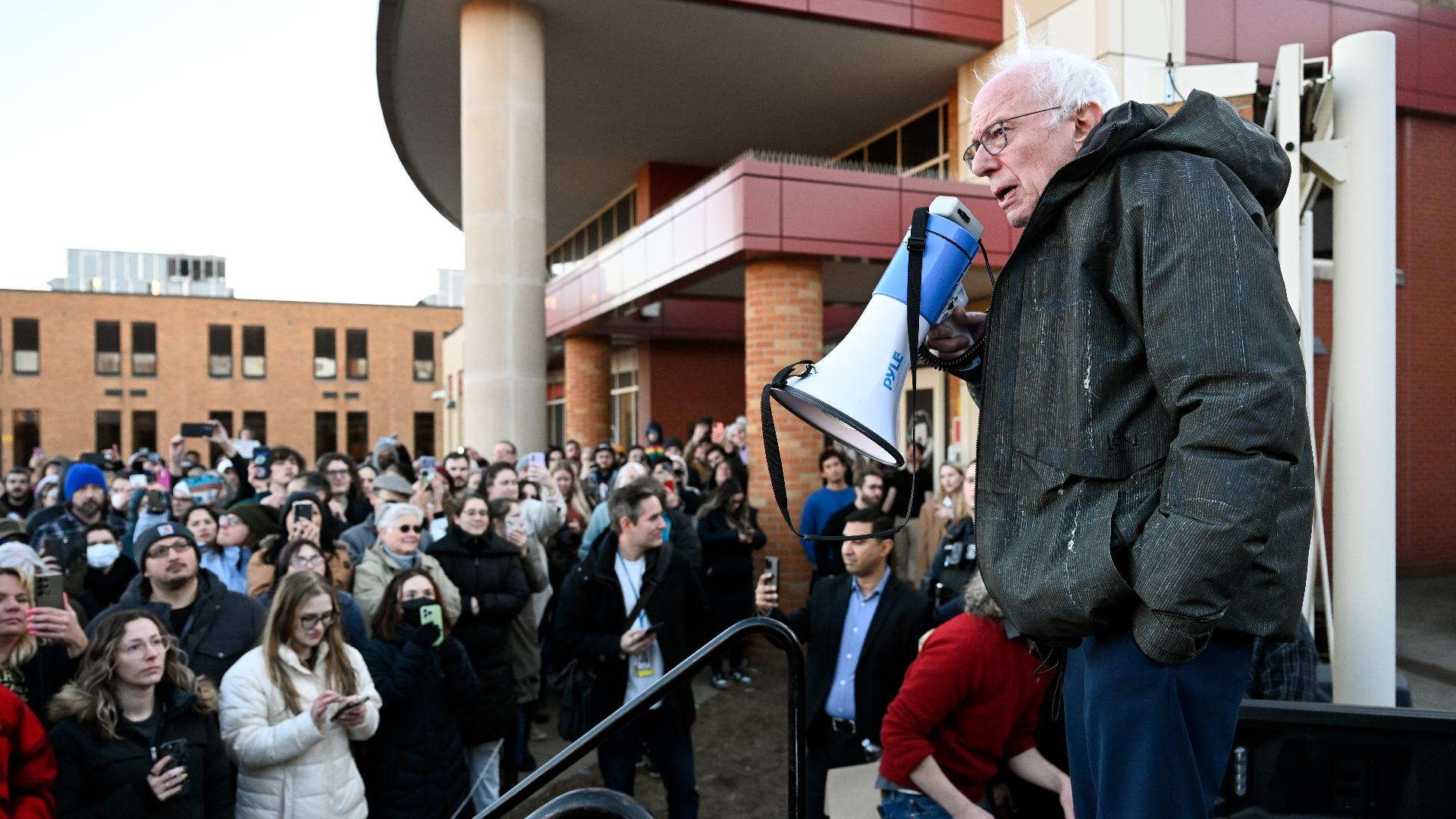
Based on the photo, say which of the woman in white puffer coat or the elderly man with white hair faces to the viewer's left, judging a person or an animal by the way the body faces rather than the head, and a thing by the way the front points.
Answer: the elderly man with white hair

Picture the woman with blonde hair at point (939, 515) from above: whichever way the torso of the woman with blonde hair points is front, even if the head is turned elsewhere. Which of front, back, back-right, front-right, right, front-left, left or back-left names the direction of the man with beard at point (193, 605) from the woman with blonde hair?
front-right

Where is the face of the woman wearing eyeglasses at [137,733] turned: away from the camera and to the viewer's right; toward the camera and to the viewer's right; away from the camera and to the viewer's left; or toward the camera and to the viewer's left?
toward the camera and to the viewer's right

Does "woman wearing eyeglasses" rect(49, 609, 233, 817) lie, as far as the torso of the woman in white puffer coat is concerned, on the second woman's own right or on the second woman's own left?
on the second woman's own right

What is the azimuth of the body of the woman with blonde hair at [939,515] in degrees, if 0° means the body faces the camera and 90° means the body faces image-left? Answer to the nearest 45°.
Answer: approximately 0°

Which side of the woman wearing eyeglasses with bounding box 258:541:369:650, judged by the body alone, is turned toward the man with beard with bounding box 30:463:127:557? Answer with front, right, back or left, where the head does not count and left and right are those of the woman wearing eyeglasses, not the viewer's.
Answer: back

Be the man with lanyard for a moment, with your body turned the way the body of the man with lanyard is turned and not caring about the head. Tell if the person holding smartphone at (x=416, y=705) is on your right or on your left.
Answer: on your right

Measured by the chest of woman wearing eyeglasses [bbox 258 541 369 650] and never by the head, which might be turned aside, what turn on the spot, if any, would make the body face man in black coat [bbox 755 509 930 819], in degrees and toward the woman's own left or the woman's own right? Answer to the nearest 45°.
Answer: approximately 45° to the woman's own left

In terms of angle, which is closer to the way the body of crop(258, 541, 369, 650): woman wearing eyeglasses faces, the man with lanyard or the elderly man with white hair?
the elderly man with white hair

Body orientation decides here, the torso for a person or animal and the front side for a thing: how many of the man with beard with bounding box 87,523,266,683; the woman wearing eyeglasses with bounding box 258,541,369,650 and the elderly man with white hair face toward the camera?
2

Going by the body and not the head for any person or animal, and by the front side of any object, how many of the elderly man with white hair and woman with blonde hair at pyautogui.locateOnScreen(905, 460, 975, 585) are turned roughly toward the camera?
1

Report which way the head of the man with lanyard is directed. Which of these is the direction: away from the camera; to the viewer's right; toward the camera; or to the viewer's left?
to the viewer's right

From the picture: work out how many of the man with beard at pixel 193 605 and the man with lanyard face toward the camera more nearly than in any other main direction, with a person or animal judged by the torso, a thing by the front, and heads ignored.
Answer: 2

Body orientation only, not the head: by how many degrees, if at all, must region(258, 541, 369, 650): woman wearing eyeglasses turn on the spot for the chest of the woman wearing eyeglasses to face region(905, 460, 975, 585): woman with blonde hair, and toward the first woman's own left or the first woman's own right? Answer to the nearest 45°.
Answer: approximately 90° to the first woman's own left
